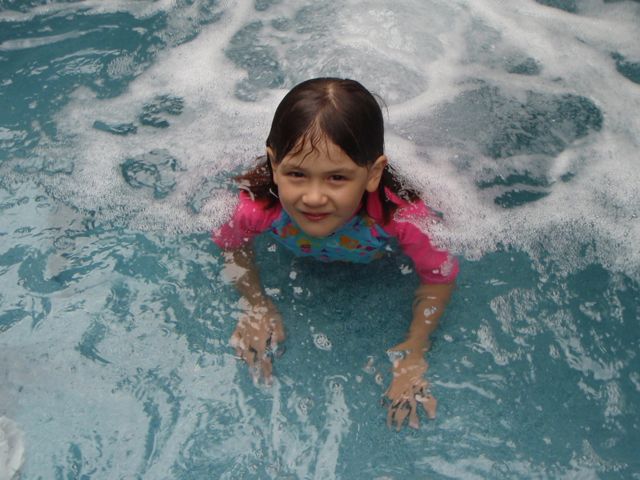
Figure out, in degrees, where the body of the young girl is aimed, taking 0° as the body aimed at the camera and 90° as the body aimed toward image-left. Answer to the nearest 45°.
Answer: approximately 0°
